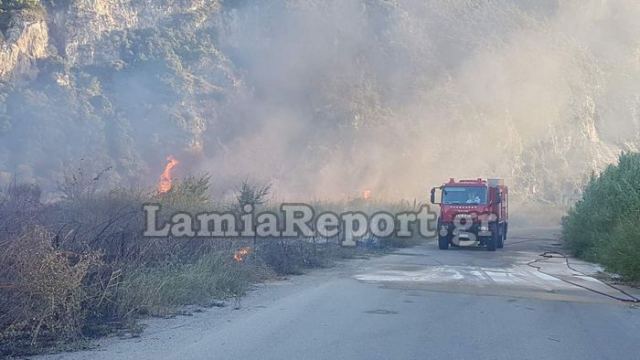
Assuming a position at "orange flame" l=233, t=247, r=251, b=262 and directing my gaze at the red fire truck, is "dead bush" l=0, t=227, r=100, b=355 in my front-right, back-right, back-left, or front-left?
back-right

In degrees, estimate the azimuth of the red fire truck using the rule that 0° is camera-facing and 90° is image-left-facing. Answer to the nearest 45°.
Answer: approximately 0°

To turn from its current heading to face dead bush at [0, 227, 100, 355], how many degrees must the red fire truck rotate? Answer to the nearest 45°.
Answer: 0° — it already faces it

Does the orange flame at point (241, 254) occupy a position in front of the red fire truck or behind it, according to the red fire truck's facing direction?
in front
